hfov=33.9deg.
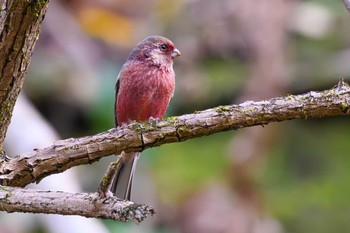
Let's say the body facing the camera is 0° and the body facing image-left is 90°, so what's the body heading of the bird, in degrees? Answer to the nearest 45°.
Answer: approximately 315°

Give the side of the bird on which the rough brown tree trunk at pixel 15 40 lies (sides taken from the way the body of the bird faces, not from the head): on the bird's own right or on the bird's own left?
on the bird's own right
